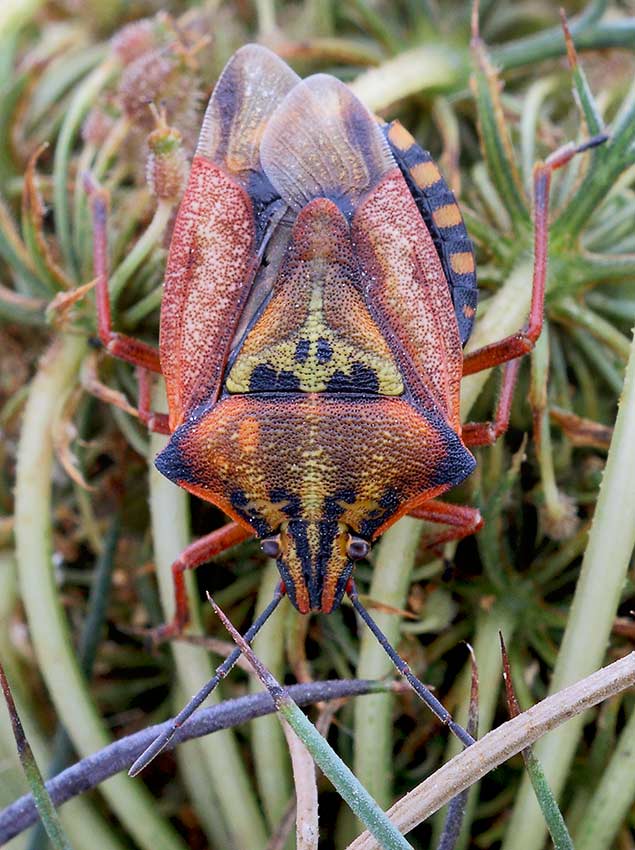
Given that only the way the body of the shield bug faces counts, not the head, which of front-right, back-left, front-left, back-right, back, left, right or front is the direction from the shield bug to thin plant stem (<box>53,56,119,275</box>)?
back-right

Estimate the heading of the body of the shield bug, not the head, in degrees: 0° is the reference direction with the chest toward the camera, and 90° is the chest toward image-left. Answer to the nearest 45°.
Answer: approximately 0°
